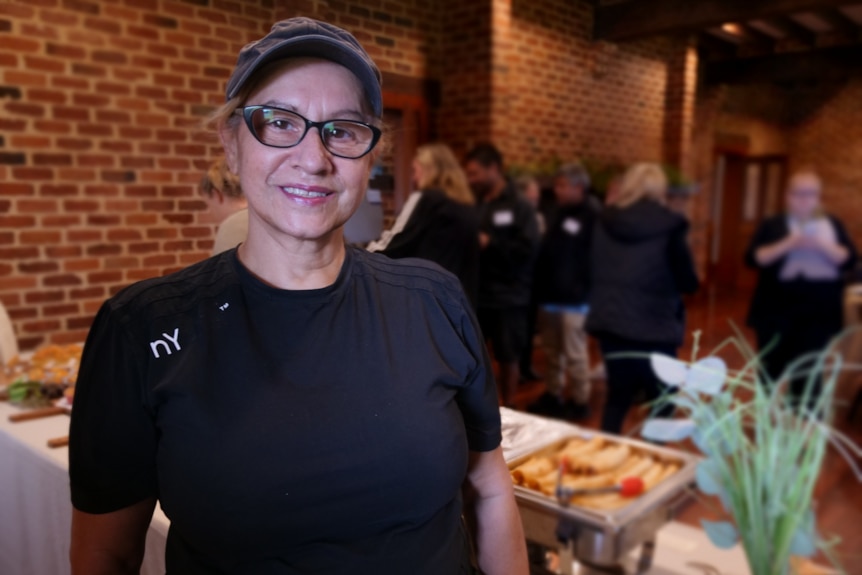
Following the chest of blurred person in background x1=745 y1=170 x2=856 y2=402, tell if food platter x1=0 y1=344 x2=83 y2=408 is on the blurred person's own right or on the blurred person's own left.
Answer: on the blurred person's own right

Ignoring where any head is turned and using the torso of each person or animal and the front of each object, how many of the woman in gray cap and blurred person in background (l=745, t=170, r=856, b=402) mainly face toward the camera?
2

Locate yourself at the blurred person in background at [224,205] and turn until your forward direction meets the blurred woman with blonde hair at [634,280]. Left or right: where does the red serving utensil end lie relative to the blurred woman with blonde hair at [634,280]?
right

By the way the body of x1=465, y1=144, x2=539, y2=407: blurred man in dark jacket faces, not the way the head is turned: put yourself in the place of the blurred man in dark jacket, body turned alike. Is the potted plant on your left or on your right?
on your left

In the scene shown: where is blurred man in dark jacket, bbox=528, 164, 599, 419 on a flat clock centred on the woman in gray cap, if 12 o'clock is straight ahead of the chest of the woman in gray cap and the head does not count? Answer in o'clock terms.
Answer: The blurred man in dark jacket is roughly at 7 o'clock from the woman in gray cap.

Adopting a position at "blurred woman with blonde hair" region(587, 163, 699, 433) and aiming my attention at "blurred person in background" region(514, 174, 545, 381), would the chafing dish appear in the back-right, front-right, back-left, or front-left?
back-left
